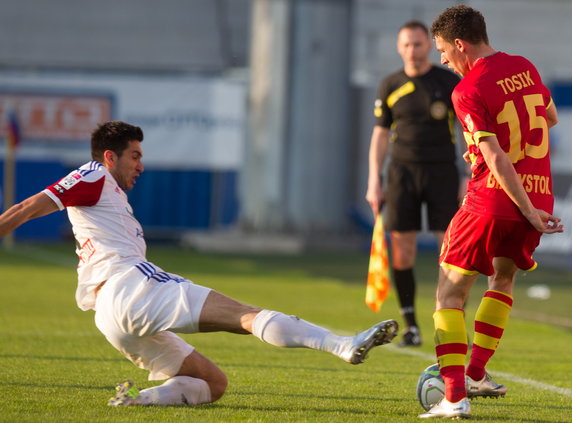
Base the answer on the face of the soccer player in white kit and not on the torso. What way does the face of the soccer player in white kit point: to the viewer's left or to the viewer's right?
to the viewer's right

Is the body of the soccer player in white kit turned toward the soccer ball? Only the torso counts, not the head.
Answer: yes

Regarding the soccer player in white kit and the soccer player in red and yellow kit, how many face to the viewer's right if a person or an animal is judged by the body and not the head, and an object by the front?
1

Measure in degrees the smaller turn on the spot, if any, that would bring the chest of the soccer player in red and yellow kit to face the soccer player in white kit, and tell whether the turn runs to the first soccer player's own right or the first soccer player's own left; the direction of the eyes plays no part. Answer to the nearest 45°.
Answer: approximately 45° to the first soccer player's own left

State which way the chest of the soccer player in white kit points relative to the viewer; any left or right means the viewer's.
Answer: facing to the right of the viewer

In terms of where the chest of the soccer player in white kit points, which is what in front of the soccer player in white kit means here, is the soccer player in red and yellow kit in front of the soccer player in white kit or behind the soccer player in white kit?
in front

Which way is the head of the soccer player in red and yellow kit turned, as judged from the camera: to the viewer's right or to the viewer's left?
to the viewer's left
